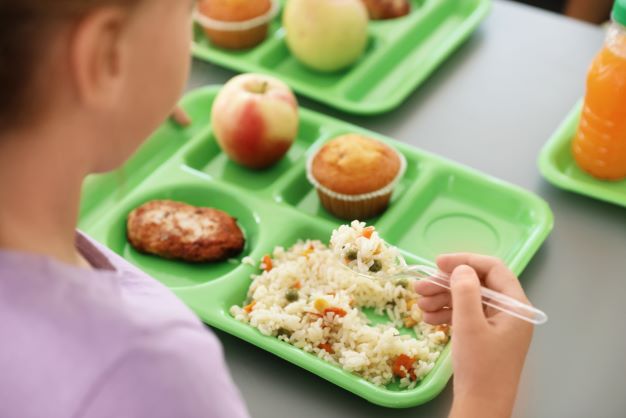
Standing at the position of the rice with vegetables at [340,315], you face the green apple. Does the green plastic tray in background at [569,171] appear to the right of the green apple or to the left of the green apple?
right

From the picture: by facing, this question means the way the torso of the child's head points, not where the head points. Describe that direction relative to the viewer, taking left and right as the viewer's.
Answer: facing away from the viewer and to the right of the viewer

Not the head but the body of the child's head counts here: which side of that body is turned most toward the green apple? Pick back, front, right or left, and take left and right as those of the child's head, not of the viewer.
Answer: front

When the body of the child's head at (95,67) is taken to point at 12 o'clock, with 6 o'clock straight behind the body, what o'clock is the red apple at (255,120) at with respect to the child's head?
The red apple is roughly at 11 o'clock from the child's head.

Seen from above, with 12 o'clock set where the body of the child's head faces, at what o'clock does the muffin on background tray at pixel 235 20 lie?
The muffin on background tray is roughly at 11 o'clock from the child's head.

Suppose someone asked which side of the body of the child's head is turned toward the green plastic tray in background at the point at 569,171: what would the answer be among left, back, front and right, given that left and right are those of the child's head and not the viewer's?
front

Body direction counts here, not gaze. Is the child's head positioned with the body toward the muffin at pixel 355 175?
yes

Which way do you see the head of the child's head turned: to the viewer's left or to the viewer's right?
to the viewer's right
